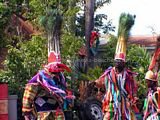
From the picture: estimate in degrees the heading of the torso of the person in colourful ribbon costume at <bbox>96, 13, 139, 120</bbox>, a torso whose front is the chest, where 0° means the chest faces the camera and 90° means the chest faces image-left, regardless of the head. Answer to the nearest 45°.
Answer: approximately 0°
